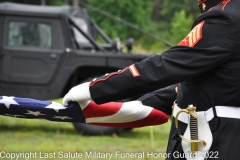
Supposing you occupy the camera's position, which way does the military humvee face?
facing to the left of the viewer

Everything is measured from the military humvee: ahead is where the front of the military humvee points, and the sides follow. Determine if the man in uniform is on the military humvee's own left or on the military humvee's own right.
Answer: on the military humvee's own left

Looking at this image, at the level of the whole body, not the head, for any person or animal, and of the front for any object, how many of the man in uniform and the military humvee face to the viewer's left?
2

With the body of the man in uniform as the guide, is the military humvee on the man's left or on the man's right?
on the man's right

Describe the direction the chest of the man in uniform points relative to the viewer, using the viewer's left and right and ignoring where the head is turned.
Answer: facing to the left of the viewer

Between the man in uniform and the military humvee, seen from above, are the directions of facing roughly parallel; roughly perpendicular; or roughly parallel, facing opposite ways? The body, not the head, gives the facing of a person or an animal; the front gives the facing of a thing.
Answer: roughly parallel
